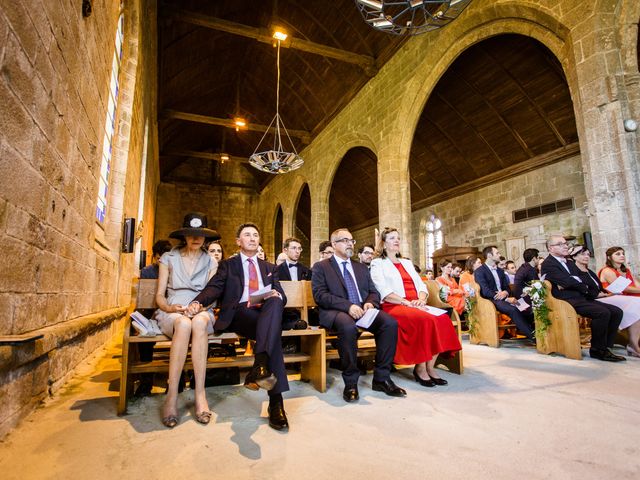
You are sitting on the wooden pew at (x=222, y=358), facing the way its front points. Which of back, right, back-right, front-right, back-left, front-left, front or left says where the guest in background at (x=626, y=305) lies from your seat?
left

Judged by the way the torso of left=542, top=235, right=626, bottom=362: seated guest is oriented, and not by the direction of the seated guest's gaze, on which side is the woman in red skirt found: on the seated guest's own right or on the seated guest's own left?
on the seated guest's own right

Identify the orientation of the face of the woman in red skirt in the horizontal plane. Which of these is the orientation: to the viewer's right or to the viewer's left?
to the viewer's right

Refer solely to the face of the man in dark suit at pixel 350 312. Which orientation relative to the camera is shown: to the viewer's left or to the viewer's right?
to the viewer's right

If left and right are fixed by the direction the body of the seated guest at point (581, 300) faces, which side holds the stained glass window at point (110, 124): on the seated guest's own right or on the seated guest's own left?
on the seated guest's own right

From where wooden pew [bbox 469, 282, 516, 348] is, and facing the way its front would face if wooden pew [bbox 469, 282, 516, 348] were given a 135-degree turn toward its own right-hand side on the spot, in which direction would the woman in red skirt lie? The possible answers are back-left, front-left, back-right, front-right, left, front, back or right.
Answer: left

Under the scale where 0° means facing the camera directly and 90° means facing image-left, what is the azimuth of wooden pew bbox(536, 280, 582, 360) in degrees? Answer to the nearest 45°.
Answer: approximately 315°

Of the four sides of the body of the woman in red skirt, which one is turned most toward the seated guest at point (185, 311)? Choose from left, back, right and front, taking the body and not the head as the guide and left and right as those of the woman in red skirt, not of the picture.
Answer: right

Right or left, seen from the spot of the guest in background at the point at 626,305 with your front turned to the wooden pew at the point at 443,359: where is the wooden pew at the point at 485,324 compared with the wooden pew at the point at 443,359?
right
